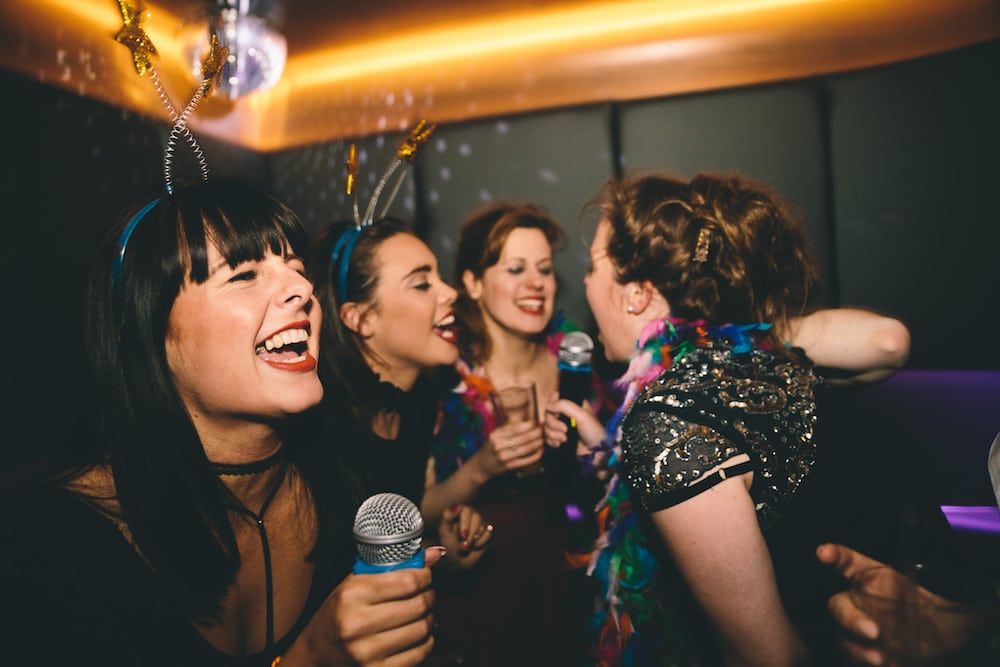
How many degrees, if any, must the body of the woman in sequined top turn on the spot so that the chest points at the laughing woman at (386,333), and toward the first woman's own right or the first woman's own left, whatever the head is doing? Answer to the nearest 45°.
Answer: approximately 45° to the first woman's own left

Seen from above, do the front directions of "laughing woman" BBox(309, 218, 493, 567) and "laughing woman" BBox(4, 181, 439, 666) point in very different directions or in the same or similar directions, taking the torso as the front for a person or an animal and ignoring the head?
same or similar directions

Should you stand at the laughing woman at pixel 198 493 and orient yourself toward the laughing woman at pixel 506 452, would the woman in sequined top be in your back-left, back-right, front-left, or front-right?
front-right

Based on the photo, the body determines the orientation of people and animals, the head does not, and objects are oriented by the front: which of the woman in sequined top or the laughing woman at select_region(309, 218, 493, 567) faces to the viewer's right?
the laughing woman

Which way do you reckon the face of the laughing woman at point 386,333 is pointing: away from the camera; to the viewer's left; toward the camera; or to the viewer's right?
to the viewer's right

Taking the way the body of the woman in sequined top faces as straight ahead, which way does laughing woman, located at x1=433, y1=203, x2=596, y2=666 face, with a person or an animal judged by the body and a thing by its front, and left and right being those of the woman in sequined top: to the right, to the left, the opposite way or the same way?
the opposite way

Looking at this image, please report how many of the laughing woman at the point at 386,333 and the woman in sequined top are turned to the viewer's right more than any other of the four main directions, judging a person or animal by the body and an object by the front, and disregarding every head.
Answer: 1

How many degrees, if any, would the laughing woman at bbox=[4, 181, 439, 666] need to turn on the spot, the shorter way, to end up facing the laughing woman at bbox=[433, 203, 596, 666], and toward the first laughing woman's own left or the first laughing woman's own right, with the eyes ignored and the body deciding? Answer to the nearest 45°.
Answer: approximately 90° to the first laughing woman's own left

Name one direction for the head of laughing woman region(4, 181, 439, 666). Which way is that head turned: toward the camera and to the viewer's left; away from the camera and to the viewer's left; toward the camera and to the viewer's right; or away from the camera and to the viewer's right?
toward the camera and to the viewer's right

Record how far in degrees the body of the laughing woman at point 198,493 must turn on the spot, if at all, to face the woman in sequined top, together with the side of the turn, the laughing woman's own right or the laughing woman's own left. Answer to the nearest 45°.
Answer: approximately 45° to the laughing woman's own left

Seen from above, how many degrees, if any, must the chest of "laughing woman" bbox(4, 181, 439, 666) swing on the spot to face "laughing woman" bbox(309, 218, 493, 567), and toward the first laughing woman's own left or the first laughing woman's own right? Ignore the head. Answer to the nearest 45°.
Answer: approximately 90° to the first laughing woman's own left

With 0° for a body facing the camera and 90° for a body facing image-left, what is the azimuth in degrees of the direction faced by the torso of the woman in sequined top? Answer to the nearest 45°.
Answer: approximately 135°

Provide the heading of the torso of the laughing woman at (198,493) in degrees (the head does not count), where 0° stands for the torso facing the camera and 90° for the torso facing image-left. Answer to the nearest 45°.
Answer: approximately 315°

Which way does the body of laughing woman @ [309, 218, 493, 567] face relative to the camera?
to the viewer's right
